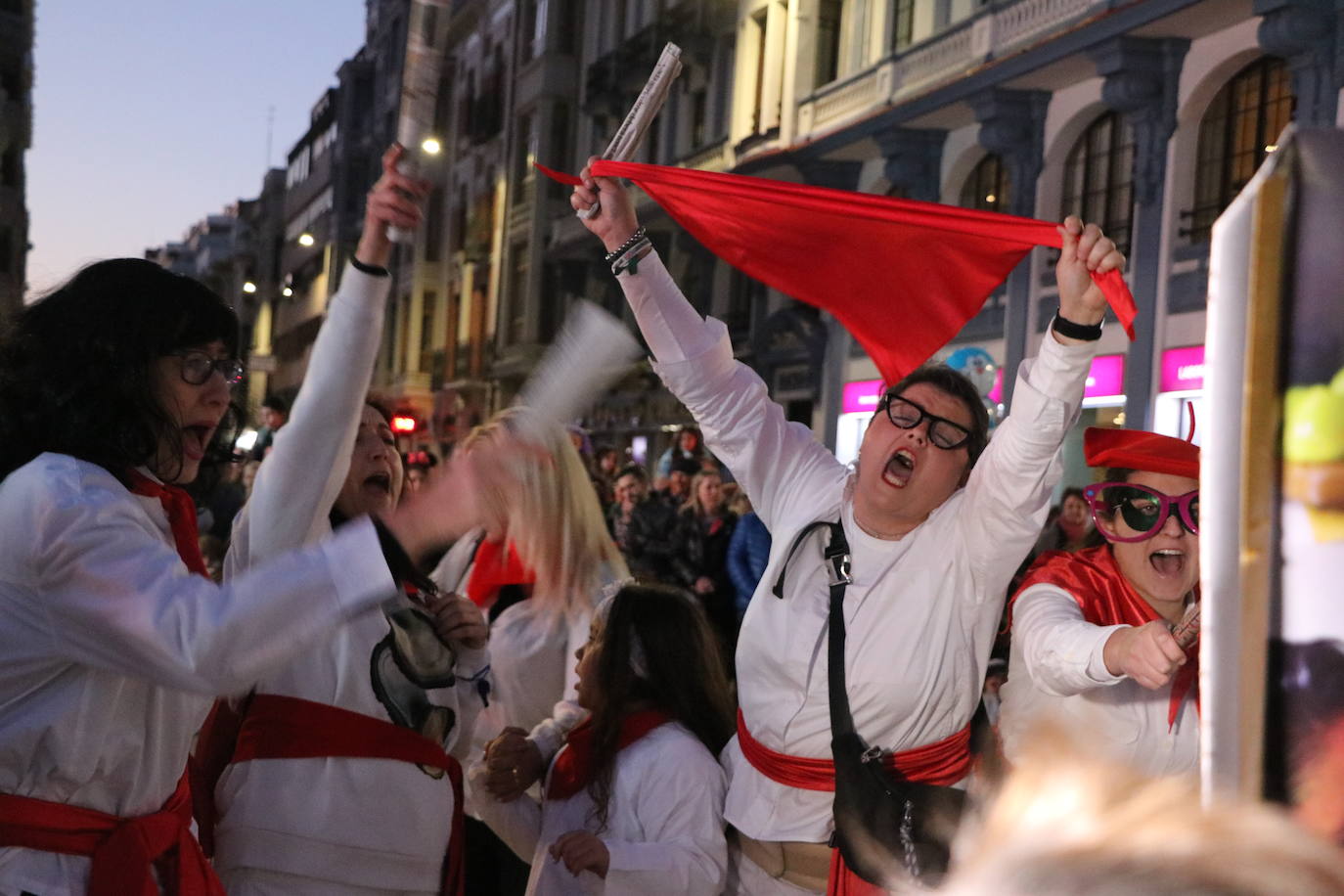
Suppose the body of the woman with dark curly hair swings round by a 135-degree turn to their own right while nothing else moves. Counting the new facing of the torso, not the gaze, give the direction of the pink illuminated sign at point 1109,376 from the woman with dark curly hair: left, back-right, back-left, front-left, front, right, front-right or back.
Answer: back

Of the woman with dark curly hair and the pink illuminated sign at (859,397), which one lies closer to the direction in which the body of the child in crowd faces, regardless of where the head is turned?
the woman with dark curly hair

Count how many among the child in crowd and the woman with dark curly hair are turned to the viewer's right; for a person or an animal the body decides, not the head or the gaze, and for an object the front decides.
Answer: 1

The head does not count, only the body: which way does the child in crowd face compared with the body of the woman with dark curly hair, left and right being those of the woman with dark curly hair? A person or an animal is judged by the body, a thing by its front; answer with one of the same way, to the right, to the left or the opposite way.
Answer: the opposite way

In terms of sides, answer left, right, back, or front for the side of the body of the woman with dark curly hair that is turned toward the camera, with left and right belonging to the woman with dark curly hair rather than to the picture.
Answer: right

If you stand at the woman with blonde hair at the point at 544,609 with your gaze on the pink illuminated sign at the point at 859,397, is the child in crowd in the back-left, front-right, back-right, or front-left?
back-right

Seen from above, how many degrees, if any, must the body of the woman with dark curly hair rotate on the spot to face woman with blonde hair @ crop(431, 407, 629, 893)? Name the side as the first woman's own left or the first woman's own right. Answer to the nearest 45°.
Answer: approximately 45° to the first woman's own left

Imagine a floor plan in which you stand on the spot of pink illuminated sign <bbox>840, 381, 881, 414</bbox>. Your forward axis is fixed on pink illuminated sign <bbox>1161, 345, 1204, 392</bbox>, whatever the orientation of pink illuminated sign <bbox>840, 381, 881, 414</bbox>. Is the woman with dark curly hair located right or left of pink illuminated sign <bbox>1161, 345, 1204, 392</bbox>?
right

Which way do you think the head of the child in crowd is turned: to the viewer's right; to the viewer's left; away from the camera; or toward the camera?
to the viewer's left
